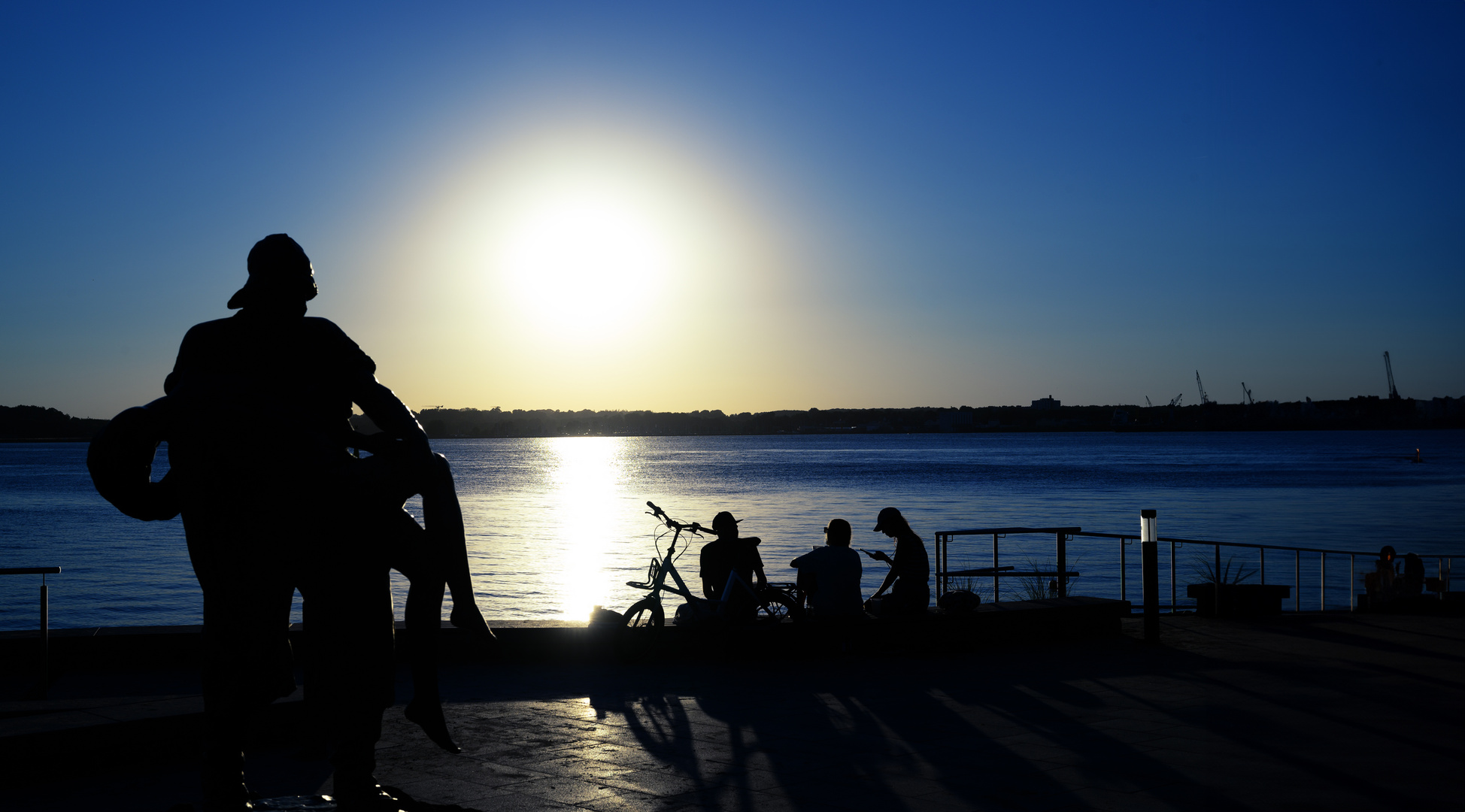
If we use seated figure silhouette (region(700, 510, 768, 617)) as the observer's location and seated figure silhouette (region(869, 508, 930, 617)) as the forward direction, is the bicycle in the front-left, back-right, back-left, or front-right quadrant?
back-right

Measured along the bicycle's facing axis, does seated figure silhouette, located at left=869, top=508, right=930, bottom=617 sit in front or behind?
behind

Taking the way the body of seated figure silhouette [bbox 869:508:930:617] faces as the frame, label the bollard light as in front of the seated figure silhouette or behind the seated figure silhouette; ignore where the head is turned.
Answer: behind

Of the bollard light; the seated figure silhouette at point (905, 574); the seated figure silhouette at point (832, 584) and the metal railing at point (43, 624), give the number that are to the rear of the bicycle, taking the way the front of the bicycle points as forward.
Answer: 3

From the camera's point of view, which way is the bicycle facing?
to the viewer's left

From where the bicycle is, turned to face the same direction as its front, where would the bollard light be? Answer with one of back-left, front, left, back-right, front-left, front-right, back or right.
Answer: back
